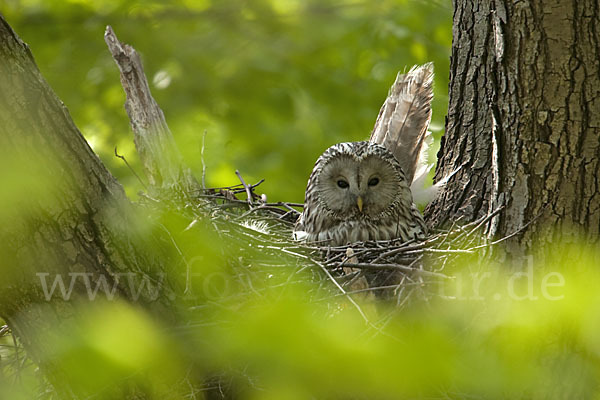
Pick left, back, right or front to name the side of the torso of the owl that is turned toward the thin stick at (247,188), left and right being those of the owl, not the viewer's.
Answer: right

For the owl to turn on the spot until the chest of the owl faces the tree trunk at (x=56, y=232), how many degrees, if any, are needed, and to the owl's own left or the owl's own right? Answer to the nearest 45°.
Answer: approximately 45° to the owl's own right

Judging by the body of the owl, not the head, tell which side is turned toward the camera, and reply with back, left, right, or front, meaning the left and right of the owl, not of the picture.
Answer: front

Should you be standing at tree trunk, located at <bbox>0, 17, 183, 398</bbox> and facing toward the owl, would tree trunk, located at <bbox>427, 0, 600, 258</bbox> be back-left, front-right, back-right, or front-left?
front-right

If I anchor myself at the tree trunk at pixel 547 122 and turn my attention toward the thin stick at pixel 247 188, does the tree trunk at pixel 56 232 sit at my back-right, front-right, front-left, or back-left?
front-left

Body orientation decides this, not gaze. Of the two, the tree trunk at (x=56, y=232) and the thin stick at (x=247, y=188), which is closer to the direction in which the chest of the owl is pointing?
the tree trunk

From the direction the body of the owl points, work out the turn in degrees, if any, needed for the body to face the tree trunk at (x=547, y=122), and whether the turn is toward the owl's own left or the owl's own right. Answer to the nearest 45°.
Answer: approximately 45° to the owl's own left
